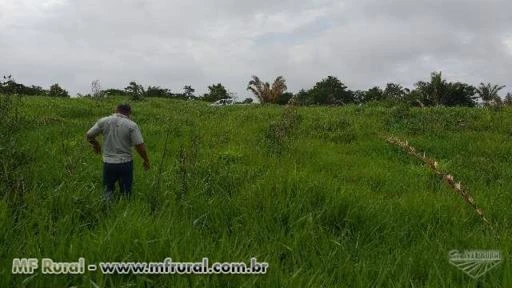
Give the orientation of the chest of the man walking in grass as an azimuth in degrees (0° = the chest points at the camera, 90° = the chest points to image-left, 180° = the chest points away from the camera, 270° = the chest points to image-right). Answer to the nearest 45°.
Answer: approximately 180°

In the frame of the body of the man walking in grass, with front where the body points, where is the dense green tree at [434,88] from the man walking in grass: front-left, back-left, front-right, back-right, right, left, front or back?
front-right

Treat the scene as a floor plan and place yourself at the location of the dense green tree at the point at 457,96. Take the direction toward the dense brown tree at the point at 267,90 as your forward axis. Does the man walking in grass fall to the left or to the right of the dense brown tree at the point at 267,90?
left

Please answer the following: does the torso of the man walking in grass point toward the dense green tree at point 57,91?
yes

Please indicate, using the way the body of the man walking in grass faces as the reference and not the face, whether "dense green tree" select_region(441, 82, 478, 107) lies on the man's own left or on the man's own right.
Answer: on the man's own right

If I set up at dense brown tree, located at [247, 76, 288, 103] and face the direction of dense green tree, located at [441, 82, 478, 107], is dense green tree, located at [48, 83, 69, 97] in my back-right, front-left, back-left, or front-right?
back-left
